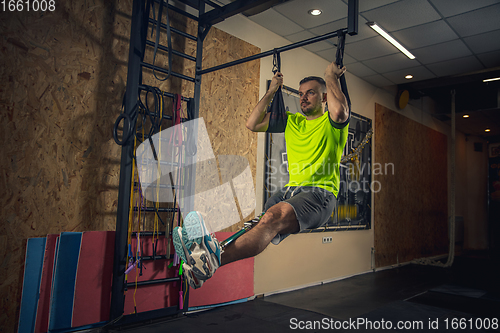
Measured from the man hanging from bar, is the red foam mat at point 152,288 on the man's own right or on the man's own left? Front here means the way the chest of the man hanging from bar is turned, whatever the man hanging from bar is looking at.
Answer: on the man's own right

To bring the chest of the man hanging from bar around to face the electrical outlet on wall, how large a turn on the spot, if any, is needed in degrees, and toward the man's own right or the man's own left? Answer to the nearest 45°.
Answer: approximately 135° to the man's own right

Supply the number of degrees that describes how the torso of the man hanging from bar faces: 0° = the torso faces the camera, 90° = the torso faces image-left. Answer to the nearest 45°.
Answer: approximately 45°

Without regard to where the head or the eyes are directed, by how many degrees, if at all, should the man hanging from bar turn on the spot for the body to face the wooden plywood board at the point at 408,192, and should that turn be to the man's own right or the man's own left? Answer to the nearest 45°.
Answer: approximately 180°

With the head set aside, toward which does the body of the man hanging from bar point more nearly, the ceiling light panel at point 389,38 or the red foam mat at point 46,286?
the red foam mat

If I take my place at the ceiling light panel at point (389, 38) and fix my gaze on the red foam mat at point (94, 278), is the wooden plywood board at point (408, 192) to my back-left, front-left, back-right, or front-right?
back-right

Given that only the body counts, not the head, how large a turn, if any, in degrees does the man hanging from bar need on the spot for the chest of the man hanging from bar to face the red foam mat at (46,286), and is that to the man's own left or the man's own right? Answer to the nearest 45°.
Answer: approximately 45° to the man's own right

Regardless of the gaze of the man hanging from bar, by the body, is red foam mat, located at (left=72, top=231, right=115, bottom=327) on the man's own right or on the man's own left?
on the man's own right

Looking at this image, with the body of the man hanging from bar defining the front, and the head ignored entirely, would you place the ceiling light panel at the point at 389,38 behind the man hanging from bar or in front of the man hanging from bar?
behind
